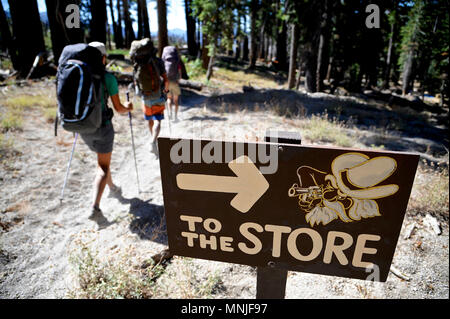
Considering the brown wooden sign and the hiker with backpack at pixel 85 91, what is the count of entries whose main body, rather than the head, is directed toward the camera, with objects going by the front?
1

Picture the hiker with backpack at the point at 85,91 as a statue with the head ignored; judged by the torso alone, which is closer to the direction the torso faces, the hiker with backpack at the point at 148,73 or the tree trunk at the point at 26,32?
the hiker with backpack

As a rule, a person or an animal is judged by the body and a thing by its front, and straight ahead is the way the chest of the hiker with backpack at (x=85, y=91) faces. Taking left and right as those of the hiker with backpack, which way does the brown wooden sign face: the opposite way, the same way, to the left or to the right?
the opposite way

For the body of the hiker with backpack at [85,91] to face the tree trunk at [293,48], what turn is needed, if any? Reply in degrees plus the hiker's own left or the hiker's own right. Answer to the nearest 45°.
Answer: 0° — they already face it

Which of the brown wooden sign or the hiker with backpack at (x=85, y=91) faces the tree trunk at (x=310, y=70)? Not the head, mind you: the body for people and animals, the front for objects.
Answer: the hiker with backpack

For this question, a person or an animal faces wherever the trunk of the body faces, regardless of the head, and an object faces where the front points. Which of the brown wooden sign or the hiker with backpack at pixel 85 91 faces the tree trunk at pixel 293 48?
the hiker with backpack

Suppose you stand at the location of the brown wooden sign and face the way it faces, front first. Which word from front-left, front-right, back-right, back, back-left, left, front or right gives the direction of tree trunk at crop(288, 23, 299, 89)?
back

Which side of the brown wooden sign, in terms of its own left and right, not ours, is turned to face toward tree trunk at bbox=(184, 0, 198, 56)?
back

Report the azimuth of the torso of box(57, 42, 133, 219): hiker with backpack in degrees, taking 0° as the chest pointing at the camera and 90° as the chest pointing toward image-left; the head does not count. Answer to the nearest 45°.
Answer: approximately 225°

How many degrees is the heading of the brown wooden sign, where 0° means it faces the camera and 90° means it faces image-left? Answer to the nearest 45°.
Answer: approximately 0°
